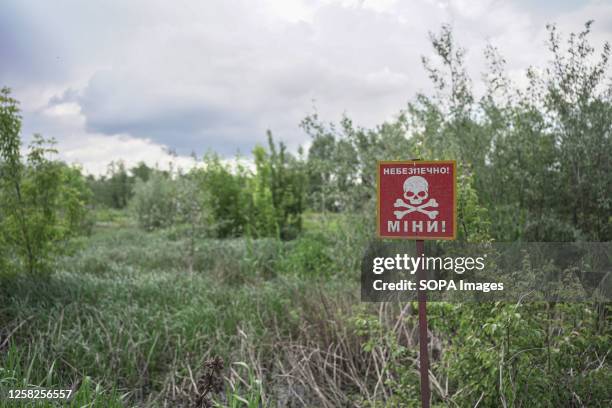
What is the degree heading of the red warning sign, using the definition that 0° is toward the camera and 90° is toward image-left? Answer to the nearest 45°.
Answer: approximately 0°

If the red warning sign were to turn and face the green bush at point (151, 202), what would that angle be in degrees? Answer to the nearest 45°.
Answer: approximately 135° to its right

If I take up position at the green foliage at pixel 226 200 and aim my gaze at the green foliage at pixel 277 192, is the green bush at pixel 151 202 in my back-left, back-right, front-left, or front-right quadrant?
back-left

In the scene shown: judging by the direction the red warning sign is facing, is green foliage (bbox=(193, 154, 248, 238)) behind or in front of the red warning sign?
behind

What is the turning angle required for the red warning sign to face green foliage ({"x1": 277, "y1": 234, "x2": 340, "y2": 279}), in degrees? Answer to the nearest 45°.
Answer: approximately 180°

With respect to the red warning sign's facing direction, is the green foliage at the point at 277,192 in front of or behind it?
behind
